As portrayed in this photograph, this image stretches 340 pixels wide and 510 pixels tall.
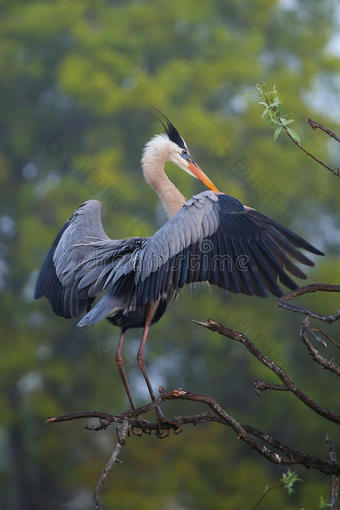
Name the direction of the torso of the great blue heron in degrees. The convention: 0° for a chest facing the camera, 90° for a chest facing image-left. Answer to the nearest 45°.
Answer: approximately 225°
